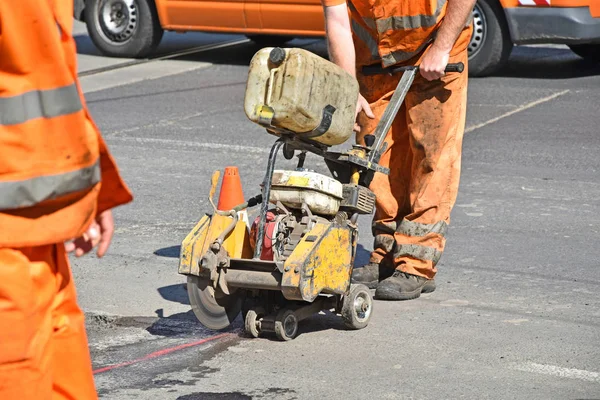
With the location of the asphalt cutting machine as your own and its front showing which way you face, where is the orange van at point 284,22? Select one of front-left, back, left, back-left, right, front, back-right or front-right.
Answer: back-right

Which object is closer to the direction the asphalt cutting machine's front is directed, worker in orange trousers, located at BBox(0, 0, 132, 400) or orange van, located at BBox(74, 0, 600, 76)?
the worker in orange trousers

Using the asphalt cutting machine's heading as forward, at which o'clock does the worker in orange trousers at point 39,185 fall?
The worker in orange trousers is roughly at 11 o'clock from the asphalt cutting machine.

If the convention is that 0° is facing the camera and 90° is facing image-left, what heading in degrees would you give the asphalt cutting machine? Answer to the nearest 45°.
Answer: approximately 45°

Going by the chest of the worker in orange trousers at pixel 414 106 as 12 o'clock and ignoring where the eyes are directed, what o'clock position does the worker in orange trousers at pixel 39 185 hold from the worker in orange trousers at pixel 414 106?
the worker in orange trousers at pixel 39 185 is roughly at 11 o'clock from the worker in orange trousers at pixel 414 106.

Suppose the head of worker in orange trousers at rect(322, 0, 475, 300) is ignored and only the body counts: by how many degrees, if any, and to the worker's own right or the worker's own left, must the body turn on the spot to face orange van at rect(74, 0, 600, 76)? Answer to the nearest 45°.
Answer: approximately 135° to the worker's own right

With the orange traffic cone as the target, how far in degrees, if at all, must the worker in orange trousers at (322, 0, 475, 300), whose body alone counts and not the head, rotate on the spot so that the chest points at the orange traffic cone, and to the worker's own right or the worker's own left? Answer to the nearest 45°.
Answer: approximately 45° to the worker's own right

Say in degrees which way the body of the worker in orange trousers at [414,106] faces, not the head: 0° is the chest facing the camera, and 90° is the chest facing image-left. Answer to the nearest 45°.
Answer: approximately 45°

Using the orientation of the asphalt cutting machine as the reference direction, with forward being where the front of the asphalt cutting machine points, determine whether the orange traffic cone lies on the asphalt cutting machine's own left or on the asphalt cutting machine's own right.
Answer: on the asphalt cutting machine's own right
